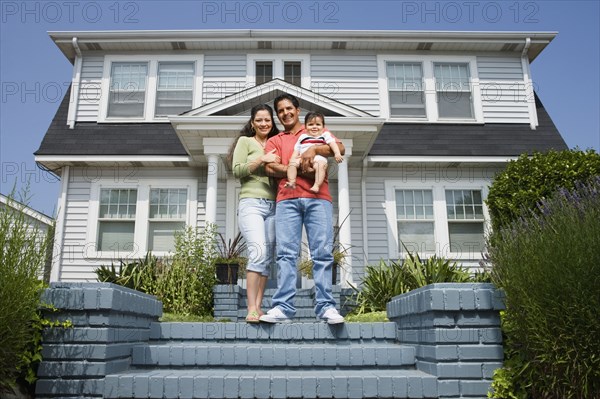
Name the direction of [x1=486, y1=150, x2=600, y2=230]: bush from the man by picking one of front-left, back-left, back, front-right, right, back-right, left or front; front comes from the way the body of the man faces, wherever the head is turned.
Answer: back-left

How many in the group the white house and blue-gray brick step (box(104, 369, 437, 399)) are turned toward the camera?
2

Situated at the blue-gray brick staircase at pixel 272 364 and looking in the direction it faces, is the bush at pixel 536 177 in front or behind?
behind

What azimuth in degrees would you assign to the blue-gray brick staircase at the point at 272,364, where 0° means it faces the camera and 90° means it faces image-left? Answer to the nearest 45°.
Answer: approximately 0°

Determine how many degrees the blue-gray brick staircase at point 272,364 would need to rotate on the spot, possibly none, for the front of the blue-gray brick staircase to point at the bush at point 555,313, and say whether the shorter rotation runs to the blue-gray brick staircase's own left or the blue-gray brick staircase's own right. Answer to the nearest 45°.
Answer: approximately 45° to the blue-gray brick staircase's own left

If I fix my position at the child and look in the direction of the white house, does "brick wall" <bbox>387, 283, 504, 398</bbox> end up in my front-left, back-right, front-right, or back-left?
back-right
